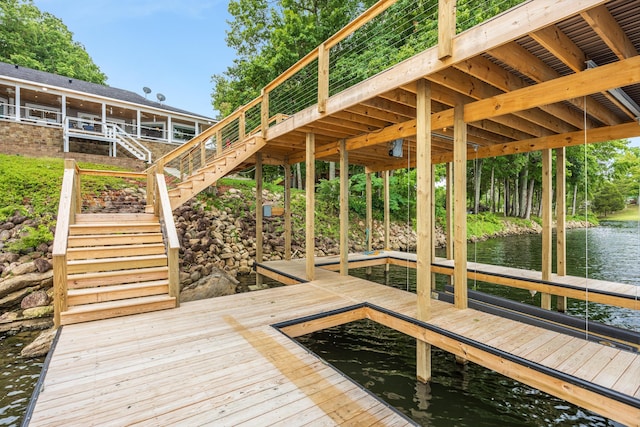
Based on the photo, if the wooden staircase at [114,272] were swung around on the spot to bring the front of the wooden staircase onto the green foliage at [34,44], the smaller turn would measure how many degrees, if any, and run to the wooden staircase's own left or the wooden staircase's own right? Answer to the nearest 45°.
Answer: approximately 180°

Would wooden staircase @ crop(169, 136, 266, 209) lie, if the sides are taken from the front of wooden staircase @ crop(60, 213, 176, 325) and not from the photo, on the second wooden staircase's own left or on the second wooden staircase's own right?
on the second wooden staircase's own left

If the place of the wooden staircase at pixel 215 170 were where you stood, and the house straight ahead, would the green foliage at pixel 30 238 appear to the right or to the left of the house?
left

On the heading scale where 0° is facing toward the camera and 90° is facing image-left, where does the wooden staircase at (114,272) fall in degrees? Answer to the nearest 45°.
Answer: approximately 0°

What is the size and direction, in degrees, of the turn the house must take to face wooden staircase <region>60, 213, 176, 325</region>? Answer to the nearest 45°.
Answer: approximately 45° to its right
